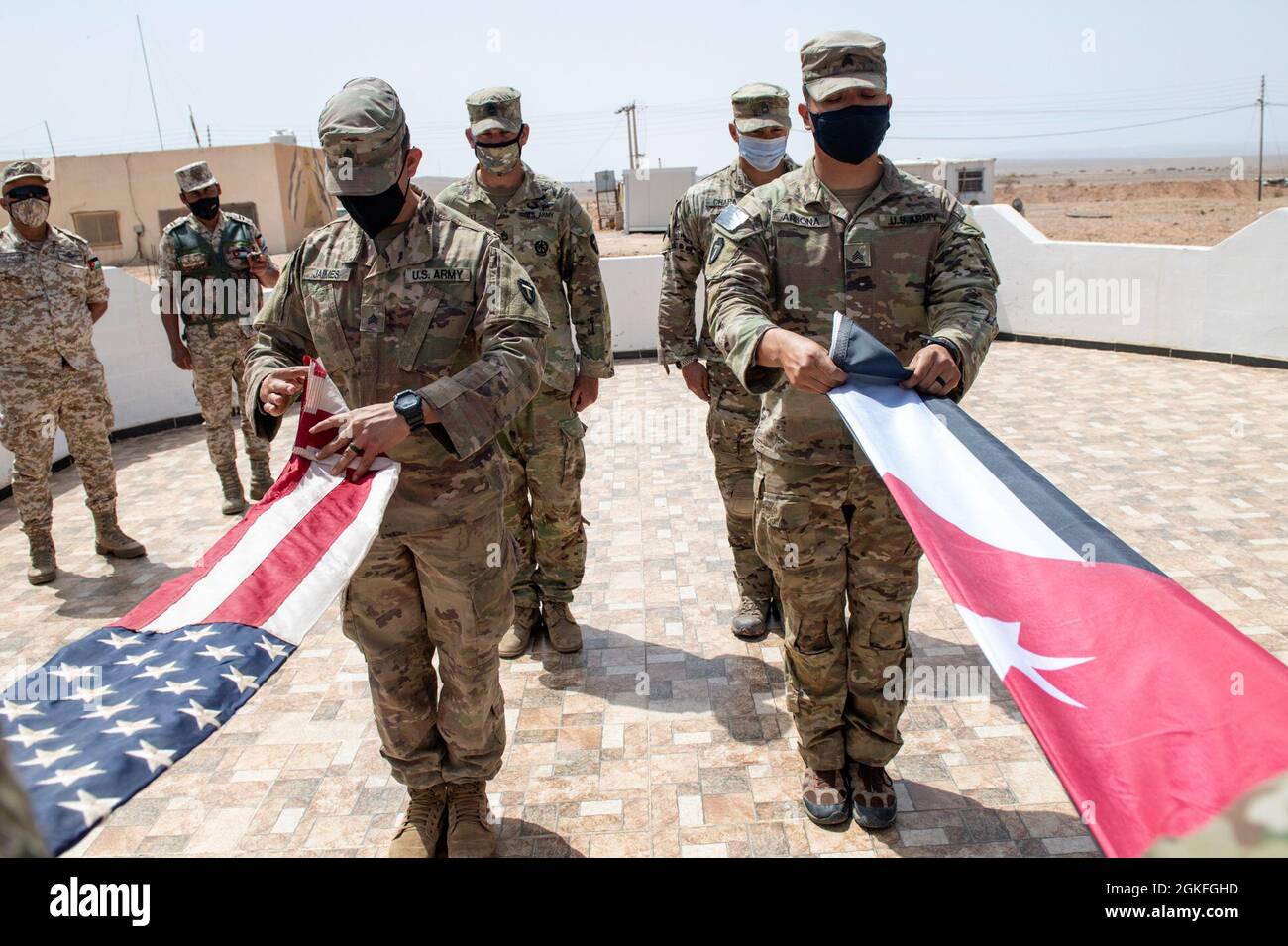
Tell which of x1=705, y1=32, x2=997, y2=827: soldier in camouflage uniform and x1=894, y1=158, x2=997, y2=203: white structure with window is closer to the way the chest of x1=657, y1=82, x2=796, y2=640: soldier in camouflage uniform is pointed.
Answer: the soldier in camouflage uniform

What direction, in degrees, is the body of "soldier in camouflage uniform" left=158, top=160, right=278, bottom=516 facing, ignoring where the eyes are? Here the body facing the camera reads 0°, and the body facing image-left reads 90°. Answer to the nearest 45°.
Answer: approximately 0°

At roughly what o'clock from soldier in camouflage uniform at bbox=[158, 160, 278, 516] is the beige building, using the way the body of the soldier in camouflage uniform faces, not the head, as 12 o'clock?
The beige building is roughly at 6 o'clock from the soldier in camouflage uniform.

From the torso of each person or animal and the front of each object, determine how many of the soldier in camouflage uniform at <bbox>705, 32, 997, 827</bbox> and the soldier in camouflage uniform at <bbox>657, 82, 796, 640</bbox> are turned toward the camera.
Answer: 2

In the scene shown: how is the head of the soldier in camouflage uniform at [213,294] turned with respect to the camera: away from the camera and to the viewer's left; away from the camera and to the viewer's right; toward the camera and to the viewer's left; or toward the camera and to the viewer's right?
toward the camera and to the viewer's right

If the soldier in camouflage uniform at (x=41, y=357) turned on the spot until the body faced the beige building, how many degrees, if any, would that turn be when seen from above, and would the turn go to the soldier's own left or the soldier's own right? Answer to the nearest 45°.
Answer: approximately 180°
